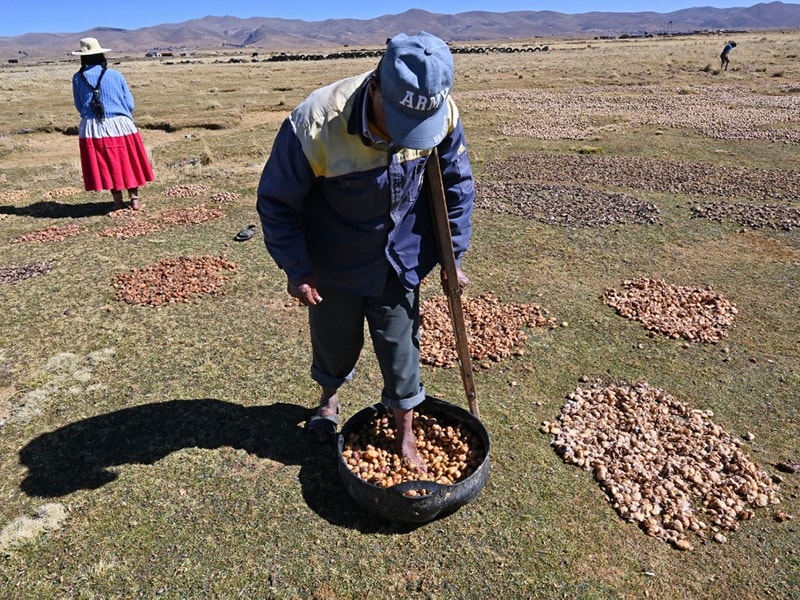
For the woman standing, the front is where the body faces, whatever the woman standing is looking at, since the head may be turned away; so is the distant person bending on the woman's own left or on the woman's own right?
on the woman's own right

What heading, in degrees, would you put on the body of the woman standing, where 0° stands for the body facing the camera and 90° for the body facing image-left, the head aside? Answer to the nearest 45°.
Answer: approximately 180°

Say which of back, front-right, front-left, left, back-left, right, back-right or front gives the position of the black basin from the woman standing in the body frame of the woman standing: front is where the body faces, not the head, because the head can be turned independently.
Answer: back

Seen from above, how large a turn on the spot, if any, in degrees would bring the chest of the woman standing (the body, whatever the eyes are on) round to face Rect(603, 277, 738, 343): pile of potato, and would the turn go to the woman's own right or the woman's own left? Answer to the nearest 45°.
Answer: approximately 135° to the woman's own right

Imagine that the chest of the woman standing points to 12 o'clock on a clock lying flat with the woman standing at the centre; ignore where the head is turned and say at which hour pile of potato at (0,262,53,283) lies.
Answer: The pile of potato is roughly at 7 o'clock from the woman standing.

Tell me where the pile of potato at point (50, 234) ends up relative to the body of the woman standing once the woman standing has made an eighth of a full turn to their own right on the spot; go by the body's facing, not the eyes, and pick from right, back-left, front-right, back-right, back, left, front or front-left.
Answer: back

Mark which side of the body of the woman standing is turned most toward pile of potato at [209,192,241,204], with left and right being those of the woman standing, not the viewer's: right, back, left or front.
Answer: right

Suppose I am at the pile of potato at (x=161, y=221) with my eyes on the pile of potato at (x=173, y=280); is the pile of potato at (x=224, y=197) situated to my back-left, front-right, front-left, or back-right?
back-left

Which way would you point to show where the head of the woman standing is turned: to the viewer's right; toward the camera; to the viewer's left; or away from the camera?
away from the camera

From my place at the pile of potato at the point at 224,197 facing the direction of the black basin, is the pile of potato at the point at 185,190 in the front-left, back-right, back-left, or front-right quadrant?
back-right
